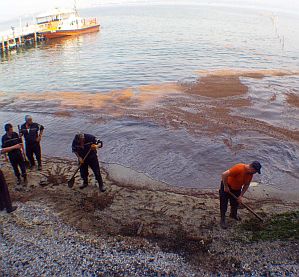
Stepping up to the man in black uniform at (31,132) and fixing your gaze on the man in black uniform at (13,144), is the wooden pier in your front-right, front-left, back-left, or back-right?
back-right

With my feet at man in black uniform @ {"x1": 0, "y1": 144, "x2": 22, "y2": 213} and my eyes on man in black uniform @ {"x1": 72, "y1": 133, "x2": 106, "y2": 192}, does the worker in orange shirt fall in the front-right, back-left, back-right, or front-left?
front-right

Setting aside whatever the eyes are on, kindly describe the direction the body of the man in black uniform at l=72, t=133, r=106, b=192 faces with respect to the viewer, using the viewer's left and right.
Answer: facing the viewer and to the left of the viewer

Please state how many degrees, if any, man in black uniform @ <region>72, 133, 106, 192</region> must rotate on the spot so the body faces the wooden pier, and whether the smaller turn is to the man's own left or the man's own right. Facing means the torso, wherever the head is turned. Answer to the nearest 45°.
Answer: approximately 135° to the man's own right

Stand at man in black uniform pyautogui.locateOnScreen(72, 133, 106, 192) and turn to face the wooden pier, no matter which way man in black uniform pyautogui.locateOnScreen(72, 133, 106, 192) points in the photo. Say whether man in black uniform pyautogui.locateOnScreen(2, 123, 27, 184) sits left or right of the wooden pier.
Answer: left

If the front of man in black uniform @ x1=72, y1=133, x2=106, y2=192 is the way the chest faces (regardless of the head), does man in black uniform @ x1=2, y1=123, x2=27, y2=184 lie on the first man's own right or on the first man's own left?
on the first man's own right

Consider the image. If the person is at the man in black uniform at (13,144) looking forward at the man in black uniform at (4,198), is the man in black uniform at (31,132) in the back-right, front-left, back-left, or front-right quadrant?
back-left

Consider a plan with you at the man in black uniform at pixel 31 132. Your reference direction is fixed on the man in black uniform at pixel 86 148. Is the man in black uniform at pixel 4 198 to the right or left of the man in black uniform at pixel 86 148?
right

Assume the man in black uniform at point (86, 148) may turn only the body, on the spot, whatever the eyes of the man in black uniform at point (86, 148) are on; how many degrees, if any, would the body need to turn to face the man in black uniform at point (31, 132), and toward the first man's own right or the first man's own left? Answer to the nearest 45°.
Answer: approximately 90° to the first man's own right

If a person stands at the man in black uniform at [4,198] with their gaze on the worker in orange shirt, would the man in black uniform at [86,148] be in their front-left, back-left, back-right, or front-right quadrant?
front-left

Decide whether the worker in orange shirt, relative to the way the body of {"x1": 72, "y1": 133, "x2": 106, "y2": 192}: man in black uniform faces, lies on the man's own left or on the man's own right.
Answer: on the man's own left

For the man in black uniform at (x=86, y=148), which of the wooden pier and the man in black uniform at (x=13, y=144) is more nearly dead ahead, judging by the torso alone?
the man in black uniform
